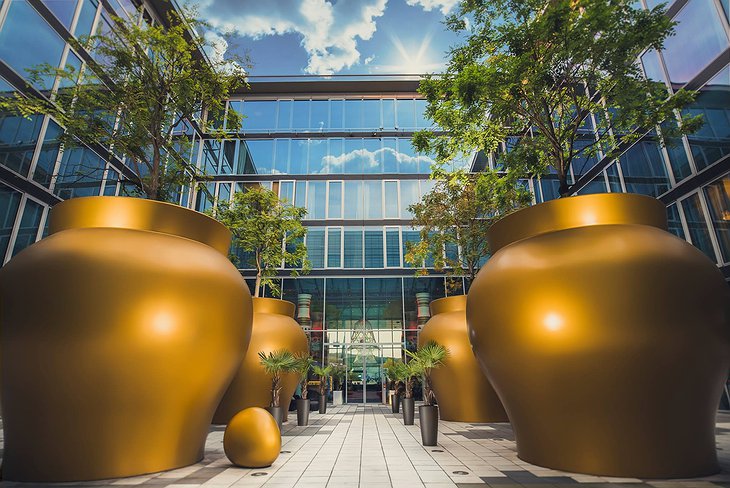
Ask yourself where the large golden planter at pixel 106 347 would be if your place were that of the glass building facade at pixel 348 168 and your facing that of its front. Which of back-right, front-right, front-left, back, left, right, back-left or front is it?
front

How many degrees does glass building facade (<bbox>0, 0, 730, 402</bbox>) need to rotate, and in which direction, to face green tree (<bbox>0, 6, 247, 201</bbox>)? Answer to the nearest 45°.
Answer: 0° — it already faces it

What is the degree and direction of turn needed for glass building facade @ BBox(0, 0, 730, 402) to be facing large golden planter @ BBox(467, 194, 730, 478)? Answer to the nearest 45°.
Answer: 0° — it already faces it

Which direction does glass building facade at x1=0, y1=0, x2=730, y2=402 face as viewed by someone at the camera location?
facing the viewer

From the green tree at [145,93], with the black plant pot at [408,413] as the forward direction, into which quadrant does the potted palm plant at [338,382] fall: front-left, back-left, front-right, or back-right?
front-left

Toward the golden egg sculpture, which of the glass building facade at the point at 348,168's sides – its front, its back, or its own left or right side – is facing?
front

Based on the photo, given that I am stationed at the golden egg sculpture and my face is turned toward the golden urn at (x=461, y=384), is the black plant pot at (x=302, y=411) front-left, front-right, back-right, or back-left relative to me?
front-left

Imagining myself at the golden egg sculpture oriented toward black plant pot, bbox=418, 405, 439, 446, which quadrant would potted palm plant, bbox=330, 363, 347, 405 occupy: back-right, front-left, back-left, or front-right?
front-left
